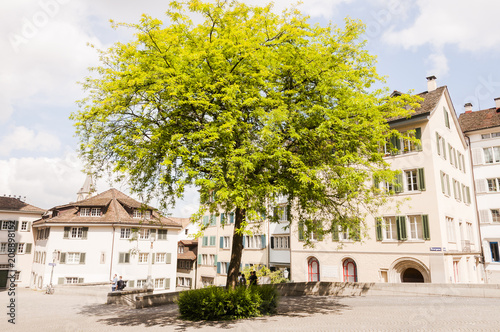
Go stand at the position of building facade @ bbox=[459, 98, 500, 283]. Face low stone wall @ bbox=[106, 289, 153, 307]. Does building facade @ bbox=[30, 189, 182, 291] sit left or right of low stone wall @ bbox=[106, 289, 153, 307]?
right

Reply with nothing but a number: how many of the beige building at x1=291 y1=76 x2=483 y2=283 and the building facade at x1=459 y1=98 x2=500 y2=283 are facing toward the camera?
2

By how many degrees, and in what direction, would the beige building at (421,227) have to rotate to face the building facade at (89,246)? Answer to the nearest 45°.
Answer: approximately 90° to its right

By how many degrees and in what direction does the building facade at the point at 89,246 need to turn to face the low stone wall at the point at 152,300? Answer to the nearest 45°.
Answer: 0° — it already faces it

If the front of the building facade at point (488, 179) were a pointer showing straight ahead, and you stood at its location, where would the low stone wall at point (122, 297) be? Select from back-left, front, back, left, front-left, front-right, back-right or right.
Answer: front-right

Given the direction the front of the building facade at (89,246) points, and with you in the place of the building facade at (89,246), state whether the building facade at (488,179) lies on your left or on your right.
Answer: on your left

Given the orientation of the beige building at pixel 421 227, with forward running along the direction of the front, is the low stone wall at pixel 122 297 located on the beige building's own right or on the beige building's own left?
on the beige building's own right

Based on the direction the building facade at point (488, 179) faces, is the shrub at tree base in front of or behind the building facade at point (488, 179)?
in front

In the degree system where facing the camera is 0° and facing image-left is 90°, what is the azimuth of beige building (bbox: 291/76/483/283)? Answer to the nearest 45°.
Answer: approximately 0°

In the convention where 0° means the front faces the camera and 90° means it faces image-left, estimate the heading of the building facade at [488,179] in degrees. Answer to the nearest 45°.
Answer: approximately 0°

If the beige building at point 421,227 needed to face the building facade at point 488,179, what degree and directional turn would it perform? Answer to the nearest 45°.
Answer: approximately 135° to its left
